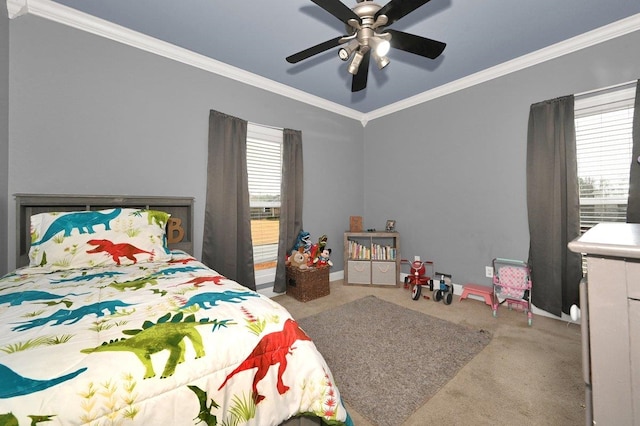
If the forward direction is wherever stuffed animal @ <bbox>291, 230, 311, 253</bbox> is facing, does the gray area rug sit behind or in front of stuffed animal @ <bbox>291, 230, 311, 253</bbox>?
in front

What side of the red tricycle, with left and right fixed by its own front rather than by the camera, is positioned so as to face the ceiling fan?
front

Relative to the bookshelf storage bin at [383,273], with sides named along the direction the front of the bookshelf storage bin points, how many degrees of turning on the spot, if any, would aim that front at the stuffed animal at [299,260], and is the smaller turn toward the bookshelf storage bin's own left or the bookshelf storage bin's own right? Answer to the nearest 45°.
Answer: approximately 45° to the bookshelf storage bin's own right

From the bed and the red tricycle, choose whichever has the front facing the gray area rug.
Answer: the red tricycle

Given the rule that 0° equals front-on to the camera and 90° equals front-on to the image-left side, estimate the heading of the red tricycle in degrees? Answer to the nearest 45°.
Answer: approximately 0°

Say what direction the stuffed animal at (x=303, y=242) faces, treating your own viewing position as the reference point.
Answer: facing the viewer and to the right of the viewer

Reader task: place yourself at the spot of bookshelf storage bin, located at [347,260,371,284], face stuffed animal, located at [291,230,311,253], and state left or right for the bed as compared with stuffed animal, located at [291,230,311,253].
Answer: left

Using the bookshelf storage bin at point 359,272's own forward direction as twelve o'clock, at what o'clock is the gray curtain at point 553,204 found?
The gray curtain is roughly at 10 o'clock from the bookshelf storage bin.
